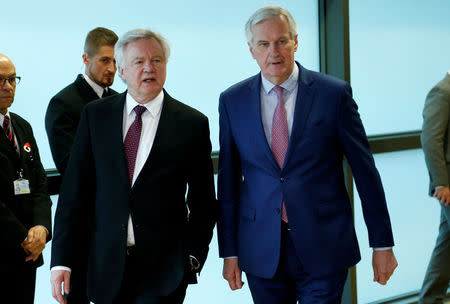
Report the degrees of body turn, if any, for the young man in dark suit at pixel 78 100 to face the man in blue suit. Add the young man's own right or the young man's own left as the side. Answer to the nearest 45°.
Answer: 0° — they already face them

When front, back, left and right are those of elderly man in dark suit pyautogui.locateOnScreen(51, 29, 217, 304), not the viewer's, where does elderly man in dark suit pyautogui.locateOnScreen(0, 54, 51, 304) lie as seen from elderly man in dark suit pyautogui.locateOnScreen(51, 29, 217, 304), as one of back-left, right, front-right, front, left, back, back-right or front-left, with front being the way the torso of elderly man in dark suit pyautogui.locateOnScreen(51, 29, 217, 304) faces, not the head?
back-right

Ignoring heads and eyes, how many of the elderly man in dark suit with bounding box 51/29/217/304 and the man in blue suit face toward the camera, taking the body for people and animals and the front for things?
2

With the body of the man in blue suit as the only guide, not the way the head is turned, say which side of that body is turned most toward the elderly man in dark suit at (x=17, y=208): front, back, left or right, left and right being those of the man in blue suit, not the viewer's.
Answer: right

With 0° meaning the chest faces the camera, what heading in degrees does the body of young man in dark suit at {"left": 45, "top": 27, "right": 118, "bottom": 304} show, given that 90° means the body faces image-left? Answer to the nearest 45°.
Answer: approximately 315°

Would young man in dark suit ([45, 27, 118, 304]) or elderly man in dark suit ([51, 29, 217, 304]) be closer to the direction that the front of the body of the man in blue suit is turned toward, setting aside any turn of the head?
the elderly man in dark suit

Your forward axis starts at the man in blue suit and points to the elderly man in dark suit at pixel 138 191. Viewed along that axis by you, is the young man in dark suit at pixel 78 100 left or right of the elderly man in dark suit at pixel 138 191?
right

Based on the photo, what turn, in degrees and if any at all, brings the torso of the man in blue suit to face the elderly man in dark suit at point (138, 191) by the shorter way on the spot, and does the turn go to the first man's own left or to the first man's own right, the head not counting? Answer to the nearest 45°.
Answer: approximately 90° to the first man's own right
